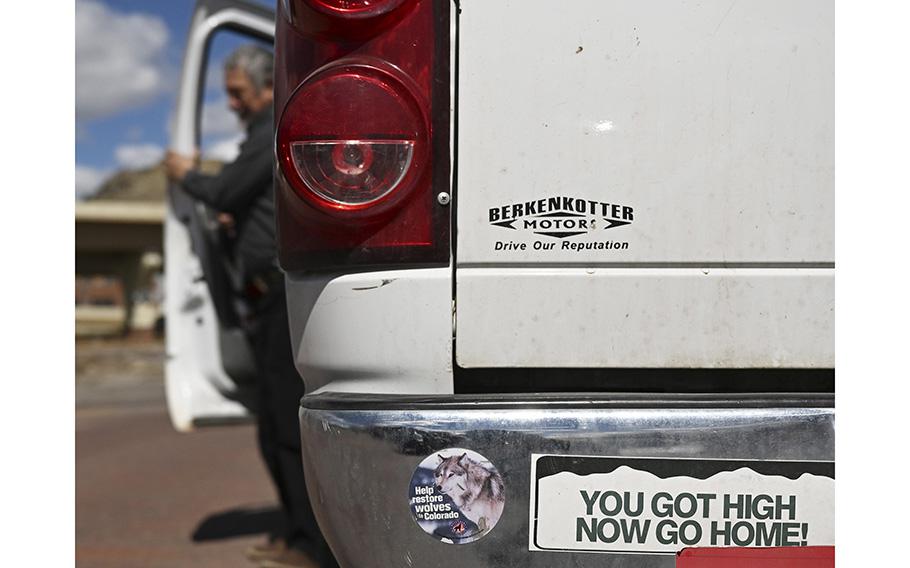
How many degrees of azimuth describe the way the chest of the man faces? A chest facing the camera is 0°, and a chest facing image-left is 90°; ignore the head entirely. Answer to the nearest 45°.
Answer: approximately 90°

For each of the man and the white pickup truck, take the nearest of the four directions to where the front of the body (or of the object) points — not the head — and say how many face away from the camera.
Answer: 1

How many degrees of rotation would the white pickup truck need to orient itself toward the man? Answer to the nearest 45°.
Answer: approximately 45° to its left

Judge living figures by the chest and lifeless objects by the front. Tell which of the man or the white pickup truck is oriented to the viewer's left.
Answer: the man

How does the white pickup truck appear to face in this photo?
away from the camera

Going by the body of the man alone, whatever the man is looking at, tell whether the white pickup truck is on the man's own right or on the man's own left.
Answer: on the man's own left

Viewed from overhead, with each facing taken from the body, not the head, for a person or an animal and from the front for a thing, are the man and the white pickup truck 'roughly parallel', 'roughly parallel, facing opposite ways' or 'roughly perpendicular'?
roughly perpendicular
